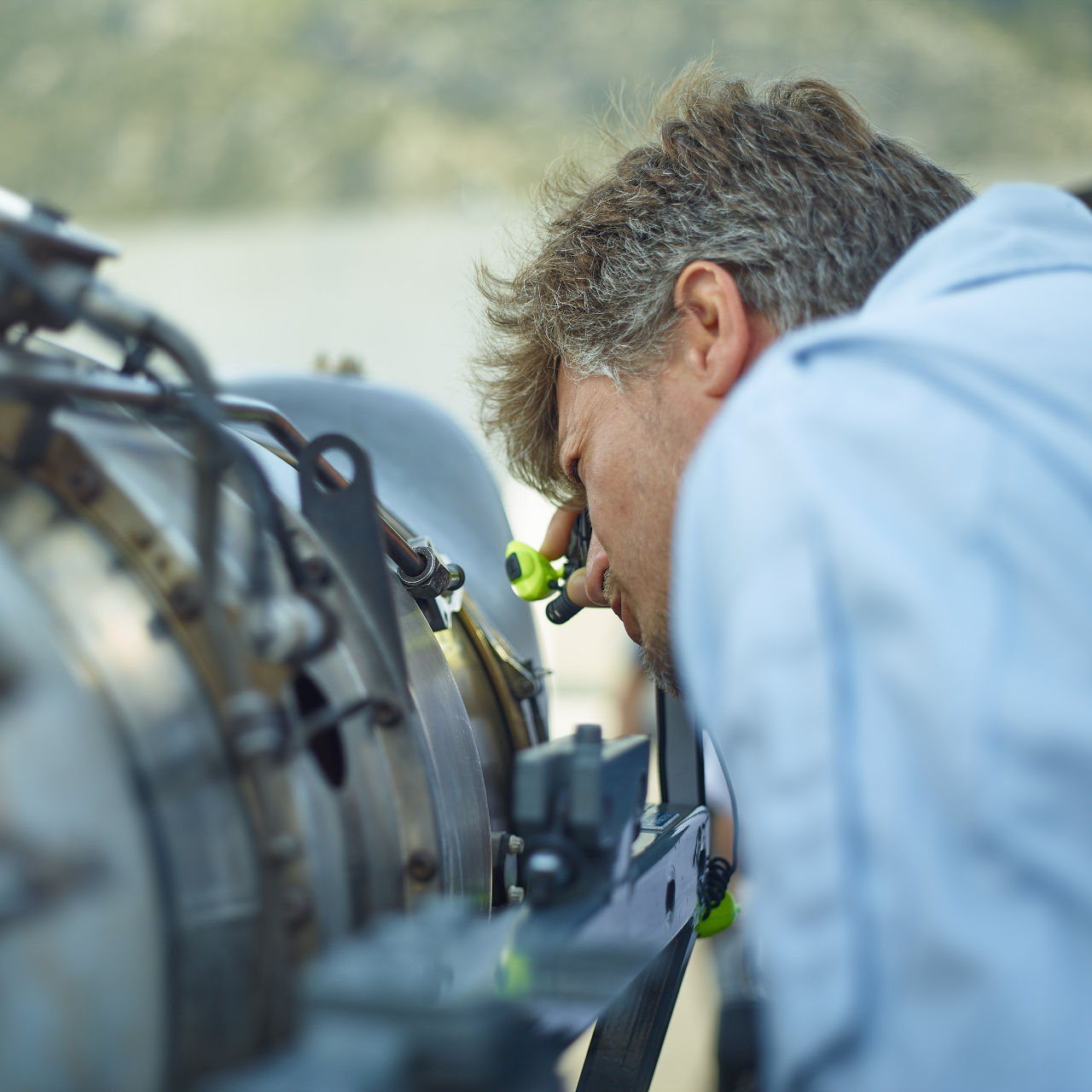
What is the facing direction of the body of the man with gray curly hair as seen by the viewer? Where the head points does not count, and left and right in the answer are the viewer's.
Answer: facing away from the viewer and to the left of the viewer
